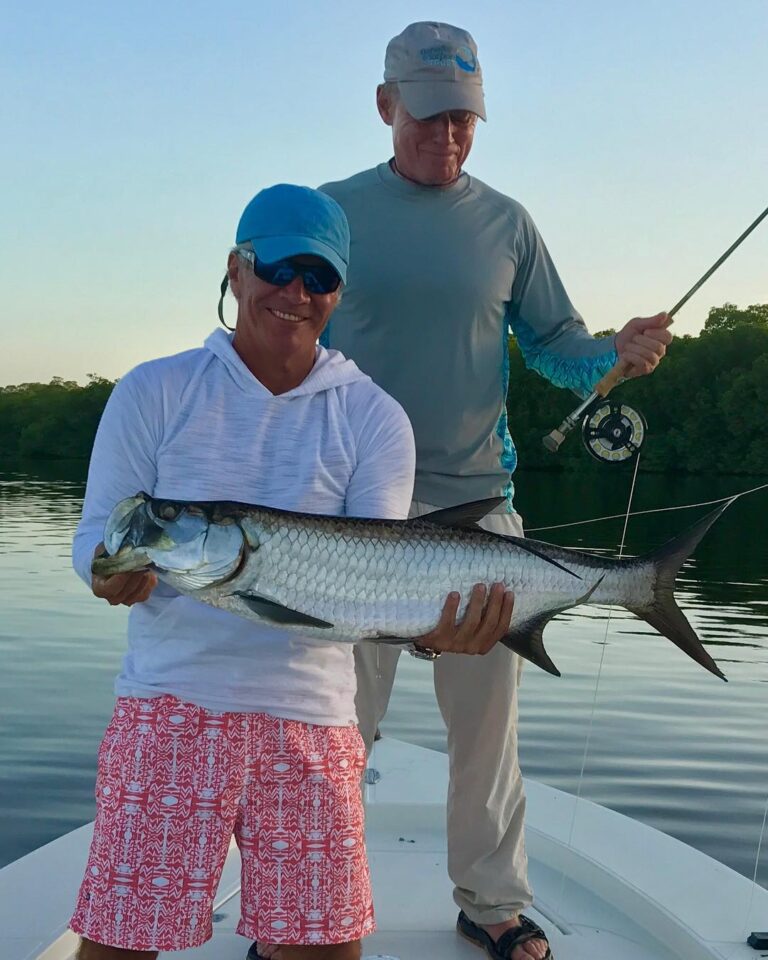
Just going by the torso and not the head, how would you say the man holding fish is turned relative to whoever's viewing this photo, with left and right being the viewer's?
facing the viewer

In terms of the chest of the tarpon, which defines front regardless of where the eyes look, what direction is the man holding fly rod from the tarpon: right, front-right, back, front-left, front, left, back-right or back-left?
right

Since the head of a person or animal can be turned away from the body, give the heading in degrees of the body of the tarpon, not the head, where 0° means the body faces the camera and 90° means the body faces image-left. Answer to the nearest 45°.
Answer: approximately 90°
